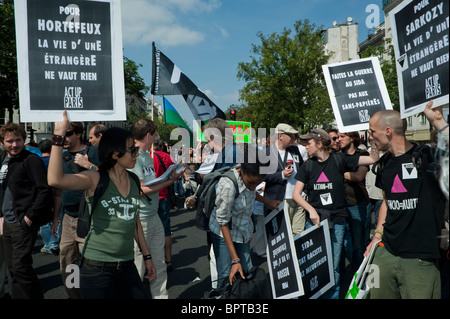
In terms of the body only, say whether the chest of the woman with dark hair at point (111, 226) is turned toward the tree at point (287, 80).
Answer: no

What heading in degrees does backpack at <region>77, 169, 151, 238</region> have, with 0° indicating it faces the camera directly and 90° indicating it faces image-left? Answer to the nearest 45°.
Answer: approximately 135°

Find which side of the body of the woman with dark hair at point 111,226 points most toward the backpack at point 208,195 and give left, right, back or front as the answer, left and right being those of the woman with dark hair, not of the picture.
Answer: left

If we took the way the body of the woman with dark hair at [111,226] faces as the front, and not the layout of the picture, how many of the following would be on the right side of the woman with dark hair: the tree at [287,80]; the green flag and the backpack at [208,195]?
0

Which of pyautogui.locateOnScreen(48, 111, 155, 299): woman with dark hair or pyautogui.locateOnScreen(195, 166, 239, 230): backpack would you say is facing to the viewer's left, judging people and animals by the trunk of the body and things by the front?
the backpack

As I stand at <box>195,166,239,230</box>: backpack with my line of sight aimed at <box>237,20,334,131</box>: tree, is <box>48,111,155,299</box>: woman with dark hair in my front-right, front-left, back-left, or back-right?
back-left

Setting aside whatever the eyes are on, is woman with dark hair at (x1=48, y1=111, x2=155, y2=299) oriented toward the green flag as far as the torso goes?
no

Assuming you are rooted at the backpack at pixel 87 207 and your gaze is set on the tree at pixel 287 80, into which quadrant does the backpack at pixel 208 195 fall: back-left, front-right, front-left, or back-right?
front-right

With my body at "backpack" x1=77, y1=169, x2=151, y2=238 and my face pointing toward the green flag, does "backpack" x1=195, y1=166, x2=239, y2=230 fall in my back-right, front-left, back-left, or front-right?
front-right

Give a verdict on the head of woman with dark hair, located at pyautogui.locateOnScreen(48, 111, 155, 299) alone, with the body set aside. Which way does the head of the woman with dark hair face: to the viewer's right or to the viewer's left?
to the viewer's right

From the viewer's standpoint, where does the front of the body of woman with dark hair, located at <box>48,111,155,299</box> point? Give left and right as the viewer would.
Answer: facing the viewer and to the right of the viewer

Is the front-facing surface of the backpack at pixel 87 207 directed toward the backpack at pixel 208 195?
no

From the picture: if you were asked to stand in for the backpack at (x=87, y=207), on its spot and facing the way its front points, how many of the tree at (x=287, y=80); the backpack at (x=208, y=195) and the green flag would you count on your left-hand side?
0

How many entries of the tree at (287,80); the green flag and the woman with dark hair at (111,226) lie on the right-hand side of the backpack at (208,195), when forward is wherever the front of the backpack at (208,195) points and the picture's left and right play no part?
2

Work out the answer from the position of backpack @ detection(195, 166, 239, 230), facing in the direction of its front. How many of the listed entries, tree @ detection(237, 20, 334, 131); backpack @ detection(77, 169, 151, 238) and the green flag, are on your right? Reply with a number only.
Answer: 2
